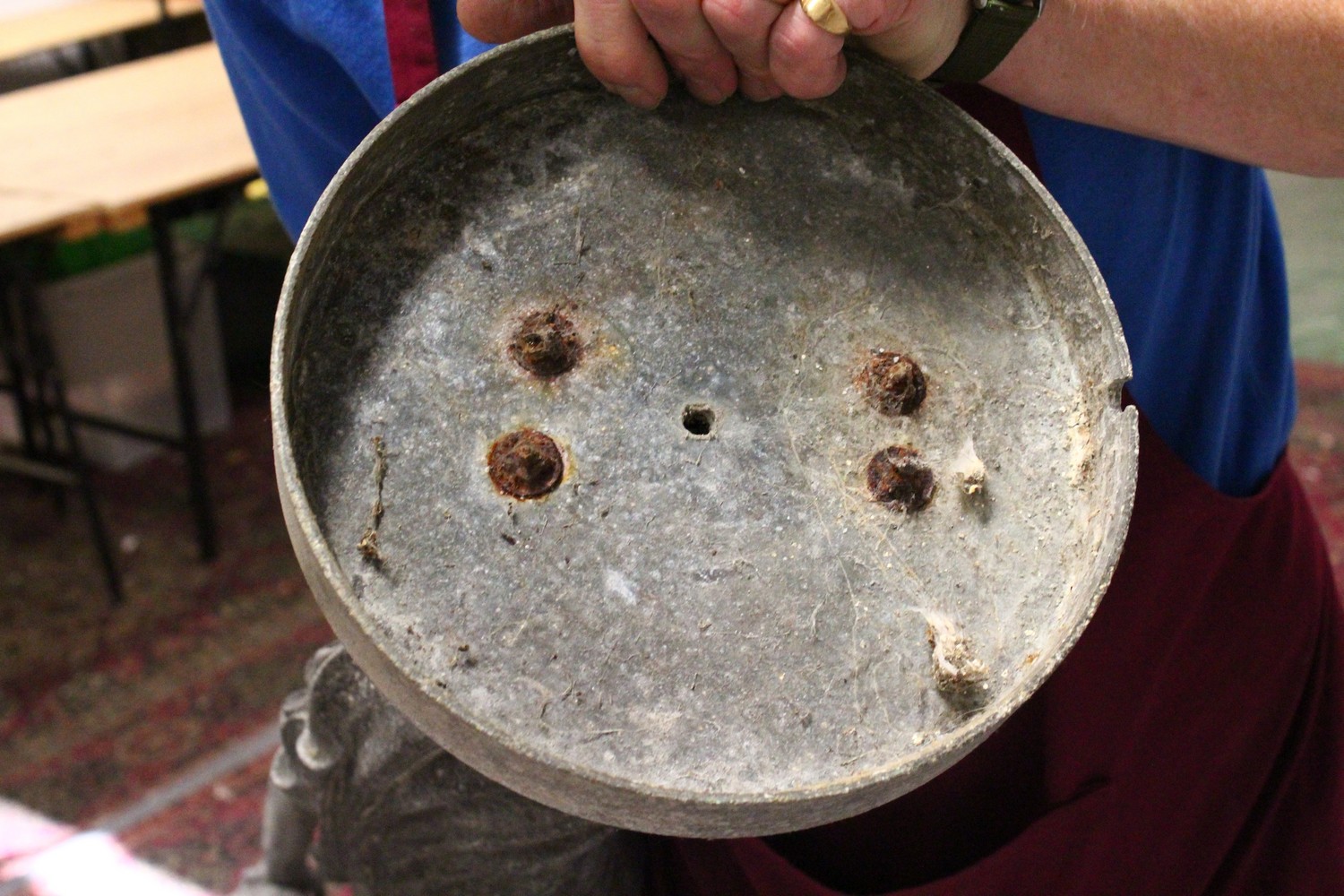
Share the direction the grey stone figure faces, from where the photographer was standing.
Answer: facing to the left of the viewer
